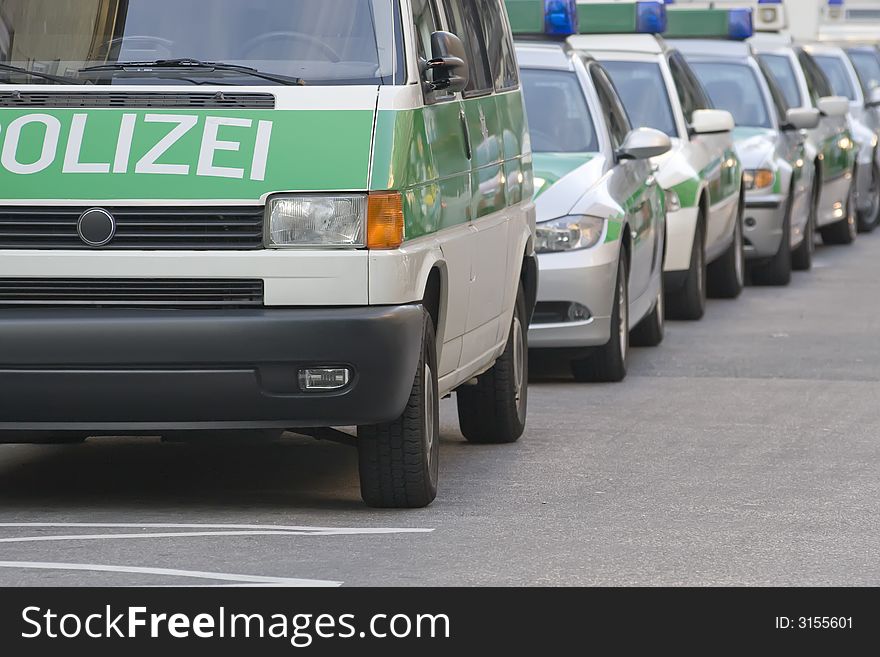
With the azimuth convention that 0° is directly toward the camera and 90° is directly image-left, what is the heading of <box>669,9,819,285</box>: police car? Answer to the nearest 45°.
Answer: approximately 0°

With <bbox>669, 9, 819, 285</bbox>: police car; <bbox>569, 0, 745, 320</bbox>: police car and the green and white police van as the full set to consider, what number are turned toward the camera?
3

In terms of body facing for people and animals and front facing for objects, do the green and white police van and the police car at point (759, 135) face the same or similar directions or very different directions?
same or similar directions

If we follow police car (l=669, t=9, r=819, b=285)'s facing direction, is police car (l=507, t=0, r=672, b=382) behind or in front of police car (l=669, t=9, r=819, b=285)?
in front

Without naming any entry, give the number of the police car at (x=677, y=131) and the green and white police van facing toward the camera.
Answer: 2

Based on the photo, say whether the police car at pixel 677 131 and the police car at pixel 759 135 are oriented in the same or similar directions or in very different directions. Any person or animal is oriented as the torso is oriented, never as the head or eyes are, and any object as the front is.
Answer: same or similar directions

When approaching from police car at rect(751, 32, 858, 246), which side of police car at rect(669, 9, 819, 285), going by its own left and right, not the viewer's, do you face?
back

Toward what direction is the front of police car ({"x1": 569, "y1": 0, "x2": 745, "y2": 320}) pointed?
toward the camera

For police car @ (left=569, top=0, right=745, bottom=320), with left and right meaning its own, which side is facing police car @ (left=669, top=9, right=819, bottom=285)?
back

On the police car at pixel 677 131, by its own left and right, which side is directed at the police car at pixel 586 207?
front

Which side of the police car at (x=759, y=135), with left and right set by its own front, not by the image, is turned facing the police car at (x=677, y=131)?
front

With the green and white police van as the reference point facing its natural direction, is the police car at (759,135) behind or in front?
behind
